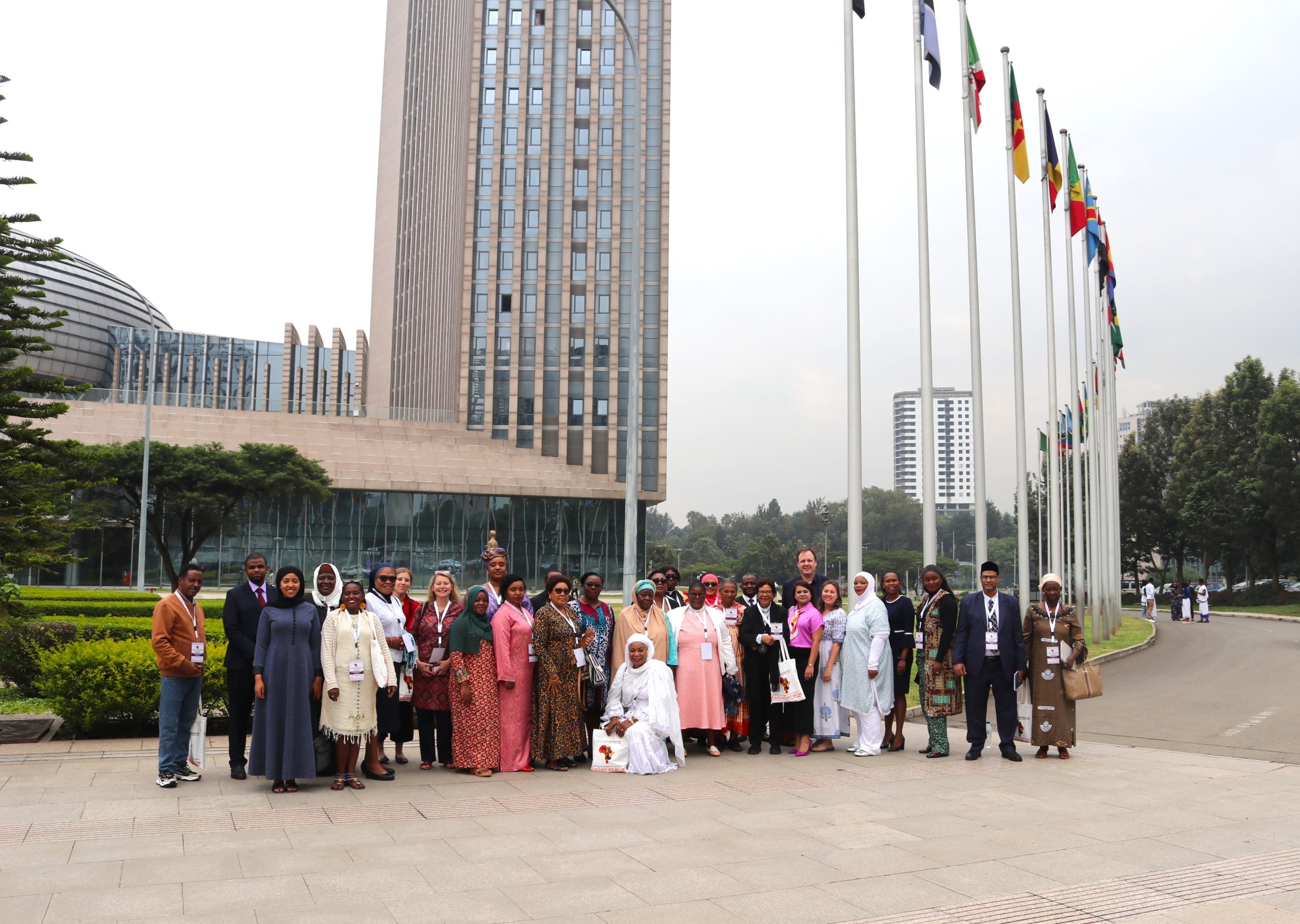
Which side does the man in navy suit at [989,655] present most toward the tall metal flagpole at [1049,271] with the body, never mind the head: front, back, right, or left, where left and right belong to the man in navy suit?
back

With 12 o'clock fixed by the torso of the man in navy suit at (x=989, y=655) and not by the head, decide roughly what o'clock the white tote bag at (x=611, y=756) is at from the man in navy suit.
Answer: The white tote bag is roughly at 2 o'clock from the man in navy suit.

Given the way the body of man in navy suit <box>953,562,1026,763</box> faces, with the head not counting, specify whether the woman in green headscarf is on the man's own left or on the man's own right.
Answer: on the man's own right

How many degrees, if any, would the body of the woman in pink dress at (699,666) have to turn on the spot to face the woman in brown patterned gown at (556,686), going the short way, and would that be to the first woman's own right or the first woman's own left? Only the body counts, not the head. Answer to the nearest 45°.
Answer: approximately 45° to the first woman's own right

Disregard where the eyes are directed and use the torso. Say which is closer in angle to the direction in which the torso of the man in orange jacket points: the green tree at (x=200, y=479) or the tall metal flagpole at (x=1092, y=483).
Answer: the tall metal flagpole

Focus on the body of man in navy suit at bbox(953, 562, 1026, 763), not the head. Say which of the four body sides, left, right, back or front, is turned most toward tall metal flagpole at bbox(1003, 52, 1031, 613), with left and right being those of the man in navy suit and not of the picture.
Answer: back

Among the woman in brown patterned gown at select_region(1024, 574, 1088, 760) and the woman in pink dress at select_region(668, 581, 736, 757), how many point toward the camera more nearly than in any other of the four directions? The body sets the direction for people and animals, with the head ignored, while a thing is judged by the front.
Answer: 2

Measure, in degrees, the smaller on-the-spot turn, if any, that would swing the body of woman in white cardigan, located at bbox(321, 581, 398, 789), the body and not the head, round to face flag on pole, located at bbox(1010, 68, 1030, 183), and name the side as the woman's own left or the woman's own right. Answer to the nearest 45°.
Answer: approximately 135° to the woman's own left

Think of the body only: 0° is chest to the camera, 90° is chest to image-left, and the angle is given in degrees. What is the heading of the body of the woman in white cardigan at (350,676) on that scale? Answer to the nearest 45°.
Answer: approximately 0°

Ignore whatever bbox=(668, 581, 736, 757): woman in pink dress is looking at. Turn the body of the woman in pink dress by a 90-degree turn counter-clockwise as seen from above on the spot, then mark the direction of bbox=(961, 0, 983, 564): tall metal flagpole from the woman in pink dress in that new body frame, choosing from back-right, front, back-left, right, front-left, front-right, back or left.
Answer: front-left

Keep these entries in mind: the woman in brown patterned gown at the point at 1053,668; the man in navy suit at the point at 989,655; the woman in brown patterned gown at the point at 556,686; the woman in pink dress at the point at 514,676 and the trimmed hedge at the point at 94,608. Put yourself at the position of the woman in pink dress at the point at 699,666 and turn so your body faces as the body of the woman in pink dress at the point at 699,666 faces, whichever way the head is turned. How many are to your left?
2

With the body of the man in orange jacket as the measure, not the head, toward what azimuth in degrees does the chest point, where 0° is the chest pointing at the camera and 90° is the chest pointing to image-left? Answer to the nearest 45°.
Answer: approximately 315°
